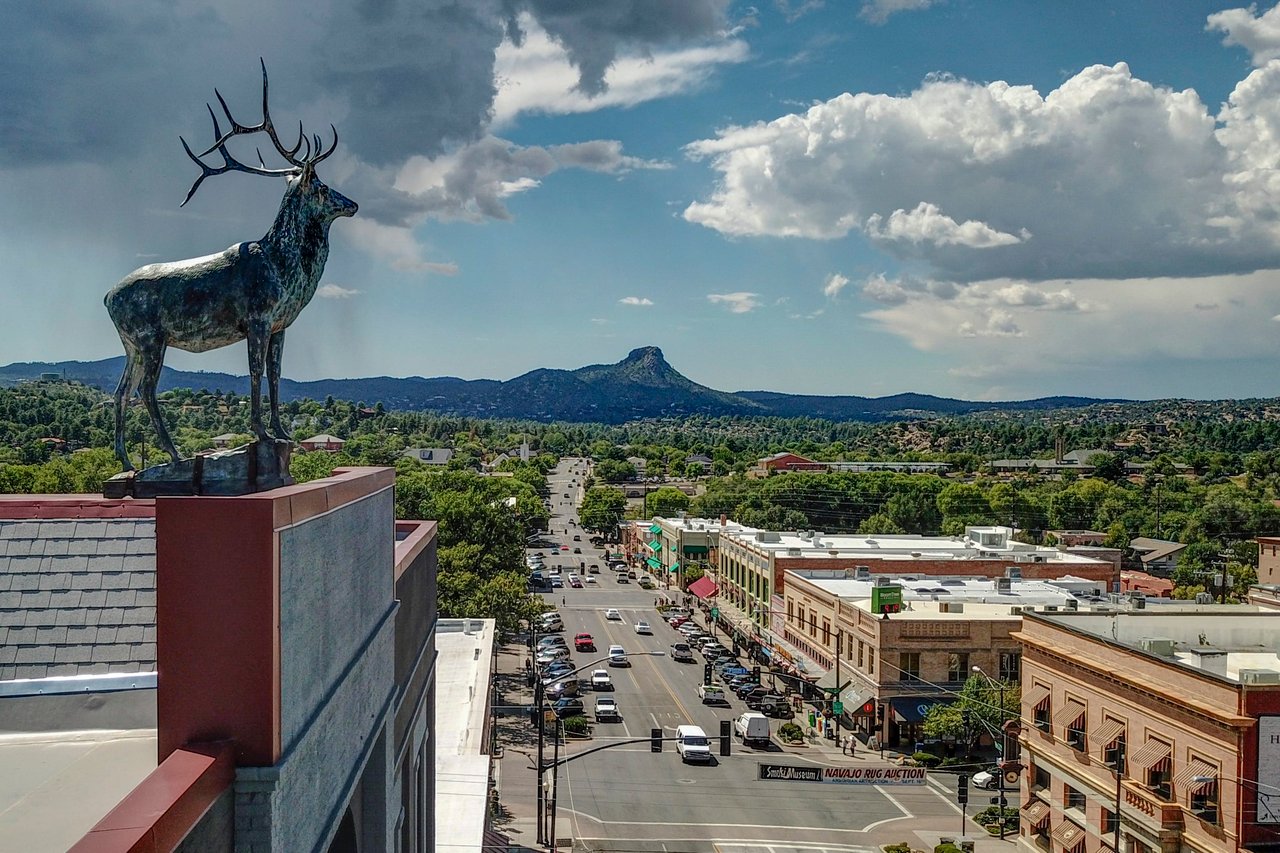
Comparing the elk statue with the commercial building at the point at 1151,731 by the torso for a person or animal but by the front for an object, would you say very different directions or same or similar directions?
very different directions

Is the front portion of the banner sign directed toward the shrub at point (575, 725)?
no

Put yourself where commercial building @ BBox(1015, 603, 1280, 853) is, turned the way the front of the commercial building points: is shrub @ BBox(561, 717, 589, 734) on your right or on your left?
on your right

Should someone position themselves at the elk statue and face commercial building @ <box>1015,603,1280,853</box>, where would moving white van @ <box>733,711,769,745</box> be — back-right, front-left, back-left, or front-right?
front-left

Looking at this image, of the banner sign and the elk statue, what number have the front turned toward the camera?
1

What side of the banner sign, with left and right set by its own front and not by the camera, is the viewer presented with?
front

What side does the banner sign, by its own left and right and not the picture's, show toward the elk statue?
front

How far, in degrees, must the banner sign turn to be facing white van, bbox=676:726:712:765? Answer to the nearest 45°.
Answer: approximately 135° to its right

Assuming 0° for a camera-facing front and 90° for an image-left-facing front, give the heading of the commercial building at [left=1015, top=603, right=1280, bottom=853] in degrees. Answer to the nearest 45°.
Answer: approximately 45°

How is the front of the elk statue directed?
to the viewer's right

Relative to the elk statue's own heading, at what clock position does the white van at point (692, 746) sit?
The white van is roughly at 10 o'clock from the elk statue.

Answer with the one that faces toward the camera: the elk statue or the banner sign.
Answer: the banner sign

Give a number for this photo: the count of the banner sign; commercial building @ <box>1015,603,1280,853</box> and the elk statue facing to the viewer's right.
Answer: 1

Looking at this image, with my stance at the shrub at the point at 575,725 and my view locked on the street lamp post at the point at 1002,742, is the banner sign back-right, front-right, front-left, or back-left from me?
front-right

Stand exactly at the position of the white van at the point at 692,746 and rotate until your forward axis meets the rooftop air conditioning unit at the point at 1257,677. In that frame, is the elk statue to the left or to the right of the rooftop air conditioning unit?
right

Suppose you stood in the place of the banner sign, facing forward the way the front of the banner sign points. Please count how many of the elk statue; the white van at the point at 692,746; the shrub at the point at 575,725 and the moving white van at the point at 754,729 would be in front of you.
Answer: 1
